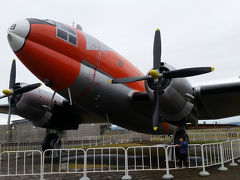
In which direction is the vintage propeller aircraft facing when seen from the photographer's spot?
facing the viewer and to the left of the viewer
